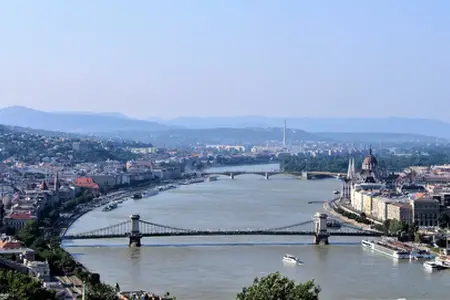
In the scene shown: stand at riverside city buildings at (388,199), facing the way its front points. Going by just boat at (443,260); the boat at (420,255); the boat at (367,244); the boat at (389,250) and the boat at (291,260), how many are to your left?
5

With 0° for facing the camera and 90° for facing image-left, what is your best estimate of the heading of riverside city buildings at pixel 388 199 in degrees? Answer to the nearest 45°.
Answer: approximately 90°

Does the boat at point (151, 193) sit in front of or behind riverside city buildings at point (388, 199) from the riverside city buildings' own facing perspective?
in front

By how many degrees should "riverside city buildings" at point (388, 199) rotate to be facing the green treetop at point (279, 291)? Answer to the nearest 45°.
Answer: approximately 90° to its left

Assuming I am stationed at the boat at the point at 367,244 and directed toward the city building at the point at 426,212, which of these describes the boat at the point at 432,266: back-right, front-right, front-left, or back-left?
back-right

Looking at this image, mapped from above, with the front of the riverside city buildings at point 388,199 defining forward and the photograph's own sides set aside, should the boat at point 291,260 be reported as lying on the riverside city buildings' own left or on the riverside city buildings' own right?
on the riverside city buildings' own left

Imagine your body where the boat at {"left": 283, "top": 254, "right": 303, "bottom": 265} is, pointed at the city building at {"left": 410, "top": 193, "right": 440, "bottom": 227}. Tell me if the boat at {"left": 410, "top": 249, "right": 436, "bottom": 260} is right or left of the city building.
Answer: right

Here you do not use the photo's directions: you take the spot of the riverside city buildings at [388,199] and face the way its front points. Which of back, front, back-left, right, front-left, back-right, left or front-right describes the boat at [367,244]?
left
